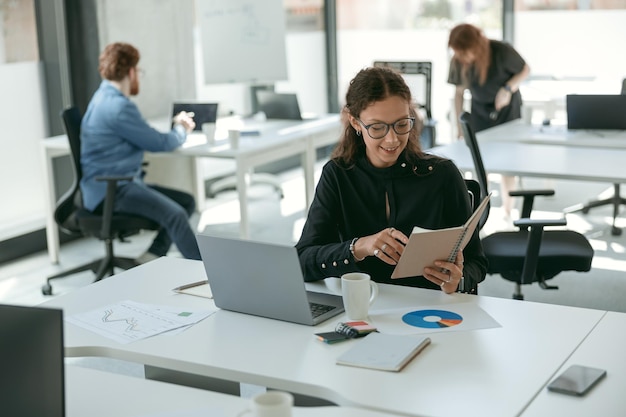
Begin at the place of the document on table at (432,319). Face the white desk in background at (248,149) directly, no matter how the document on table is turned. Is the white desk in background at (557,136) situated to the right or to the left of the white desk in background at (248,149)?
right

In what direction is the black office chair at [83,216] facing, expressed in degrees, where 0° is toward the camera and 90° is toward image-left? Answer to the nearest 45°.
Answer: approximately 270°

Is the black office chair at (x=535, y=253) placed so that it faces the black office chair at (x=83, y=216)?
no

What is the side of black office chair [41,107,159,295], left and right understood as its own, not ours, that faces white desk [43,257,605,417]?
right

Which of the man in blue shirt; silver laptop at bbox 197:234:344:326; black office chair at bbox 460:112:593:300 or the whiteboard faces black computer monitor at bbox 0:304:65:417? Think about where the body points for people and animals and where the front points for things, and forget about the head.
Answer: the whiteboard

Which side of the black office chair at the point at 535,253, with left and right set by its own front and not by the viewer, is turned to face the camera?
right

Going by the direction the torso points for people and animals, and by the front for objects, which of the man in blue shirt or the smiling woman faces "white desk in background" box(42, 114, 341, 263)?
the man in blue shirt

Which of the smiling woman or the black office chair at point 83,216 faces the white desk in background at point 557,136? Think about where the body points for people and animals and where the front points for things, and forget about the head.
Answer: the black office chair

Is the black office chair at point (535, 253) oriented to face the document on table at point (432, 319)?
no

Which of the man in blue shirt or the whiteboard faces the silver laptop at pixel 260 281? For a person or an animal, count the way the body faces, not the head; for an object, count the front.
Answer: the whiteboard

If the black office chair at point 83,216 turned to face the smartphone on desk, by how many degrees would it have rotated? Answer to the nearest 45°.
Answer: approximately 90° to its right

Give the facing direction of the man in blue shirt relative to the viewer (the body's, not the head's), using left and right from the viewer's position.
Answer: facing away from the viewer and to the right of the viewer

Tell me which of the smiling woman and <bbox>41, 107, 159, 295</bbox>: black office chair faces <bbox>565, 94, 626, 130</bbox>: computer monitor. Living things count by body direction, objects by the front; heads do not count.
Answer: the black office chair

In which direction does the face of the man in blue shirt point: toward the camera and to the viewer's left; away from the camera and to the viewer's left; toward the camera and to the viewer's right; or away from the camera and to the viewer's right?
away from the camera and to the viewer's right

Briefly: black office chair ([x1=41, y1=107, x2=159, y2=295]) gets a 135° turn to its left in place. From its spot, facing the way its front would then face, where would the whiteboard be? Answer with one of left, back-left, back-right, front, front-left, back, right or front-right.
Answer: right

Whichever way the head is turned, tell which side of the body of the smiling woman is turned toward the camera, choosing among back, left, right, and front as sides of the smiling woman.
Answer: front
